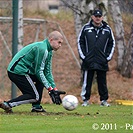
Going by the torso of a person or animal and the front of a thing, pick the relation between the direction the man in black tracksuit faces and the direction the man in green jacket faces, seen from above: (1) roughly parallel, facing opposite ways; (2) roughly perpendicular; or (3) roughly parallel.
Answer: roughly perpendicular

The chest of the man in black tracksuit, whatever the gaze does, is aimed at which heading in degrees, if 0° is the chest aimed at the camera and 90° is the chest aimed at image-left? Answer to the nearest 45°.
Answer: approximately 0°

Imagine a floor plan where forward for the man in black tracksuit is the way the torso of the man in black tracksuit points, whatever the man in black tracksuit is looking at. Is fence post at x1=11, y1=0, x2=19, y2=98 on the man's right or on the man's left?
on the man's right

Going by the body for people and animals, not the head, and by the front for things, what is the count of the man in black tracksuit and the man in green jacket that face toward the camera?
1

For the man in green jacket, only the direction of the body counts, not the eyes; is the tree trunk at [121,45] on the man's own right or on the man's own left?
on the man's own left

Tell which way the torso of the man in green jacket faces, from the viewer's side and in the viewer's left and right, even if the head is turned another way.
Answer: facing to the right of the viewer
